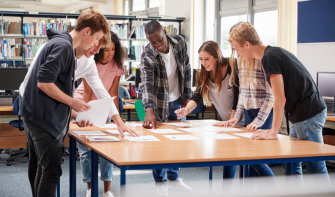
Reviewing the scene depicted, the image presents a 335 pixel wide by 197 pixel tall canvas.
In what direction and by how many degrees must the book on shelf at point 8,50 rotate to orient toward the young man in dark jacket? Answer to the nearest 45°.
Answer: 0° — it already faces them

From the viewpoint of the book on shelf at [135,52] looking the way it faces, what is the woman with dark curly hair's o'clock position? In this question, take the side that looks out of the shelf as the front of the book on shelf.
The woman with dark curly hair is roughly at 12 o'clock from the book on shelf.

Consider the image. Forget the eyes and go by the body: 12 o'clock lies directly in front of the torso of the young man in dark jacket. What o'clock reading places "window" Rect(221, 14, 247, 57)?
The window is roughly at 10 o'clock from the young man in dark jacket.

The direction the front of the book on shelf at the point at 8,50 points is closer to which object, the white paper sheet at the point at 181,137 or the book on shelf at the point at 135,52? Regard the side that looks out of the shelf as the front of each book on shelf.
the white paper sheet

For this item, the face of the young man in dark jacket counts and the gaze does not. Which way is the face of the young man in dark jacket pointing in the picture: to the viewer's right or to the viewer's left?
to the viewer's right

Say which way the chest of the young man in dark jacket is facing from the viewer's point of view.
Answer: to the viewer's right

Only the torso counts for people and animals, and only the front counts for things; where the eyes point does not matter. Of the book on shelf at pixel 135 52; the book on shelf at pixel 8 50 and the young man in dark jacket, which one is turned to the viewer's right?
the young man in dark jacket

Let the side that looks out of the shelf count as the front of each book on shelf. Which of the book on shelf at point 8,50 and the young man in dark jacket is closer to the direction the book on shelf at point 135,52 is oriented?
the young man in dark jacket

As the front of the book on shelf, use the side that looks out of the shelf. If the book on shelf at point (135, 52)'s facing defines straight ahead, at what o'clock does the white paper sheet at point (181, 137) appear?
The white paper sheet is roughly at 12 o'clock from the book on shelf.

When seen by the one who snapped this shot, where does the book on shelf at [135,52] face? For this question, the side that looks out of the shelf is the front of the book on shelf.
facing the viewer

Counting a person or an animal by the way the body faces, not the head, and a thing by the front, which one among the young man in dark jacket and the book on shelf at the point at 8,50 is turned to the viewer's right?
the young man in dark jacket

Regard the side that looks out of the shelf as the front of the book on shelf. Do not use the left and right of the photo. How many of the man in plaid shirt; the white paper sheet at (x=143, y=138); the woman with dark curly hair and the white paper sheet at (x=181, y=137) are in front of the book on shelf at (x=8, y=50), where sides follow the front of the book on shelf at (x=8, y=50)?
4
